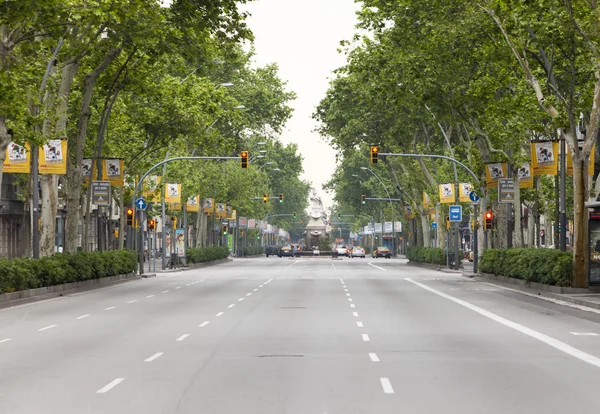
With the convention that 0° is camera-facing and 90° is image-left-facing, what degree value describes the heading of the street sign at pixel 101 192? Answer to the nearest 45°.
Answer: approximately 0°

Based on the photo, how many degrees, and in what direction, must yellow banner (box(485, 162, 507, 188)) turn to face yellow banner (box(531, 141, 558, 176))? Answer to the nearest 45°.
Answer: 0° — it already faces it

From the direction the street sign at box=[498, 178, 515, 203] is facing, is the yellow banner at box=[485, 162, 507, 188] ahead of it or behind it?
behind

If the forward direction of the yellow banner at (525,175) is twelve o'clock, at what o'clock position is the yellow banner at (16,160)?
the yellow banner at (16,160) is roughly at 2 o'clock from the yellow banner at (525,175).

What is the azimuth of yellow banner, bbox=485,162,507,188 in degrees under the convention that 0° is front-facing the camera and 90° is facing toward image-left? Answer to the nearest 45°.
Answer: approximately 0°

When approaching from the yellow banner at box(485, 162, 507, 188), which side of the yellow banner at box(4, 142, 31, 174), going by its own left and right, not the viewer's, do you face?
left

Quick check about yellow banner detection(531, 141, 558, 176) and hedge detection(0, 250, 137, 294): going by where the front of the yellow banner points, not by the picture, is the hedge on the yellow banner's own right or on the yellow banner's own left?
on the yellow banner's own right
